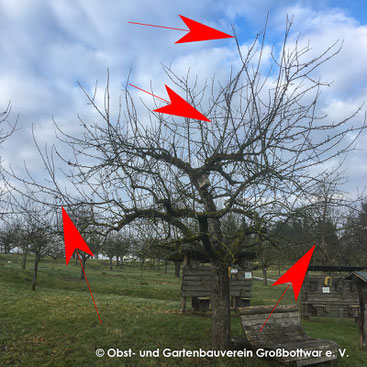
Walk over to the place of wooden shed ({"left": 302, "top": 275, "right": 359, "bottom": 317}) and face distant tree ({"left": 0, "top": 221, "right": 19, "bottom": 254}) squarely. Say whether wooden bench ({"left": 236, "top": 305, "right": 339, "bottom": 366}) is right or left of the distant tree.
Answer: left

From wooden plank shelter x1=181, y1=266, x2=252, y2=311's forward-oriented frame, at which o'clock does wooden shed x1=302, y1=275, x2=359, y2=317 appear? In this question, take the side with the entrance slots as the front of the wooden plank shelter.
The wooden shed is roughly at 8 o'clock from the wooden plank shelter.

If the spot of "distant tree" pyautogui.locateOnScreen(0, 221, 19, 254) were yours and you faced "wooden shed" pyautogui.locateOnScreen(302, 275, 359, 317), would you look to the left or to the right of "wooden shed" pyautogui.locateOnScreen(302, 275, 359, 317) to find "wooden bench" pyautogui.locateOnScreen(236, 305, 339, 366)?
right

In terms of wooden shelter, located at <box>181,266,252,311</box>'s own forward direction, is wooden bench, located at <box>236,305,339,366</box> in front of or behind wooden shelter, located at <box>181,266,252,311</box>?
in front

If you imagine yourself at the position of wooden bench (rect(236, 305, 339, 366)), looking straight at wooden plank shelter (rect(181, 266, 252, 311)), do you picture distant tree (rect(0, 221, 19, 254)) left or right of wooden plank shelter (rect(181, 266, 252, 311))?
left
